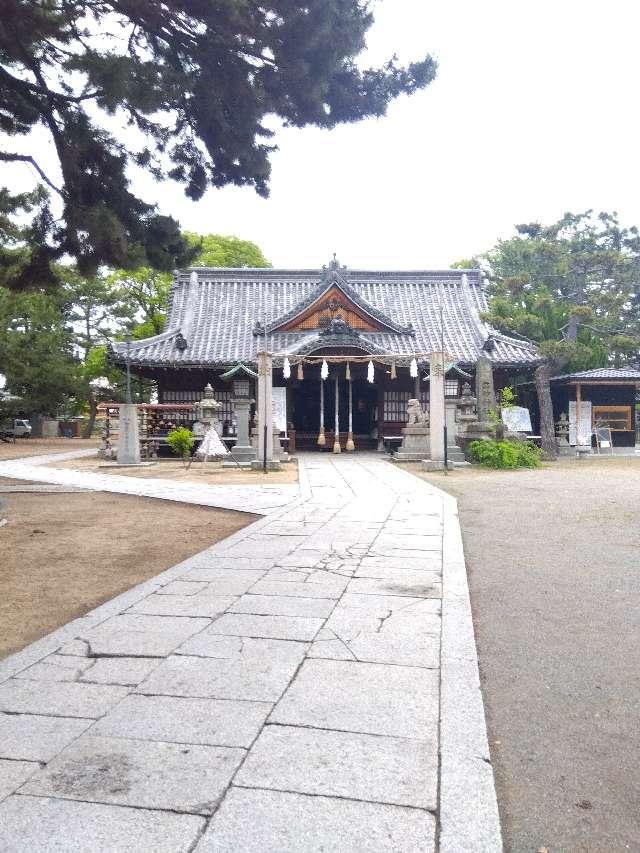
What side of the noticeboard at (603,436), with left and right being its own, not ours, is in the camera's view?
front

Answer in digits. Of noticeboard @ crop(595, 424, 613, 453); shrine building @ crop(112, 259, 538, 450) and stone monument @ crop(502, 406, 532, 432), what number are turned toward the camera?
3

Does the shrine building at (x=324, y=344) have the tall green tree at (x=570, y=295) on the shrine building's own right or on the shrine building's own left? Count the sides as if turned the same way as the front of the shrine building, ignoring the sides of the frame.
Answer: on the shrine building's own left

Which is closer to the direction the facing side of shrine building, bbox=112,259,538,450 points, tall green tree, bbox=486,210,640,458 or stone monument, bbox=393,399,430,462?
the stone monument

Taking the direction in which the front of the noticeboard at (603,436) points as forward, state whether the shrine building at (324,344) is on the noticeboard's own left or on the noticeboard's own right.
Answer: on the noticeboard's own right

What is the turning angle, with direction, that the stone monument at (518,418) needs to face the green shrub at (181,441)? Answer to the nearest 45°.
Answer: approximately 45° to its right

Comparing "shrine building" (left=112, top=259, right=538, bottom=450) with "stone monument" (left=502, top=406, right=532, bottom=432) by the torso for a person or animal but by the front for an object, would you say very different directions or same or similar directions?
same or similar directions

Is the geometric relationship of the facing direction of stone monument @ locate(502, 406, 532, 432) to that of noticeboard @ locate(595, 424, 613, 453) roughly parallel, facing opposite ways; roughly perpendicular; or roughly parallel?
roughly parallel

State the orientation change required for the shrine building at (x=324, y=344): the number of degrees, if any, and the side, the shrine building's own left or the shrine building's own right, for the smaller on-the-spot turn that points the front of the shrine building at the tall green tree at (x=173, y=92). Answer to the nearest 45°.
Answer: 0° — it already faces it

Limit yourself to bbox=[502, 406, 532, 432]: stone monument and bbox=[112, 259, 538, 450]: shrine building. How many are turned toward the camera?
2

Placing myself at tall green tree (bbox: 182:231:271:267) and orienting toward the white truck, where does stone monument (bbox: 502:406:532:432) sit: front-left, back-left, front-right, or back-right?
back-left

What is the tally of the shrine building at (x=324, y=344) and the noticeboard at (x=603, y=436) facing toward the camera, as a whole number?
2

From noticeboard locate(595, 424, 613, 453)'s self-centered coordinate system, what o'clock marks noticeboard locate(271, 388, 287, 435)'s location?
noticeboard locate(271, 388, 287, 435) is roughly at 2 o'clock from noticeboard locate(595, 424, 613, 453).

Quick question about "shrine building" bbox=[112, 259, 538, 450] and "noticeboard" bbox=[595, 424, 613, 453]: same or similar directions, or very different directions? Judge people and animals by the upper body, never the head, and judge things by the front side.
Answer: same or similar directions

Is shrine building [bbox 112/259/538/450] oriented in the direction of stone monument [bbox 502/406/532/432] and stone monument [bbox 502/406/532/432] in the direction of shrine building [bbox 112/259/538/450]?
no

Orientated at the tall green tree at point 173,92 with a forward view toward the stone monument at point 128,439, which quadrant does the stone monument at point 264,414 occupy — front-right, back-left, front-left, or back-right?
front-right

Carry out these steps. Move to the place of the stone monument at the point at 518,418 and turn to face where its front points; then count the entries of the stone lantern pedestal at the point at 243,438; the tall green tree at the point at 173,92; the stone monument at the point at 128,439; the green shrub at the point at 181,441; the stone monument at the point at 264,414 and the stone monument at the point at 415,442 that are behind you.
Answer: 0
